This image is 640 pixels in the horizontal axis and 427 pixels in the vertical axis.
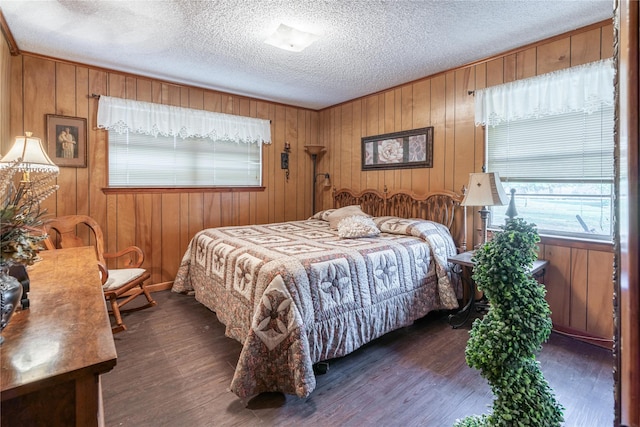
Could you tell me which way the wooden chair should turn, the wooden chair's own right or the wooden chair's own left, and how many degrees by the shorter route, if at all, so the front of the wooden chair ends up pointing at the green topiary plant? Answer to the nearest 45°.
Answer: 0° — it already faces it

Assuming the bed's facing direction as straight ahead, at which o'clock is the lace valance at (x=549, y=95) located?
The lace valance is roughly at 7 o'clock from the bed.

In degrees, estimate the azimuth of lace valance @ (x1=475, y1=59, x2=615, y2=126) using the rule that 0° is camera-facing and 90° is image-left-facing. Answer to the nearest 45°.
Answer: approximately 45°

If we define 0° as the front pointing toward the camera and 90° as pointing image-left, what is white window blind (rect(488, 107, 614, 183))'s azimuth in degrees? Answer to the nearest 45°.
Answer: approximately 45°

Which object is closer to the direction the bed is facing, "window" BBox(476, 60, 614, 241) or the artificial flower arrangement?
the artificial flower arrangement

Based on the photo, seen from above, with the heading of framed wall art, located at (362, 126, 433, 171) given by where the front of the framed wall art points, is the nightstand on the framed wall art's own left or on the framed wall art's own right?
on the framed wall art's own left

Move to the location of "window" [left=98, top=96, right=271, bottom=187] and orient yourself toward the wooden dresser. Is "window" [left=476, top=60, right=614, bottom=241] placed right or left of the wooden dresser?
left
